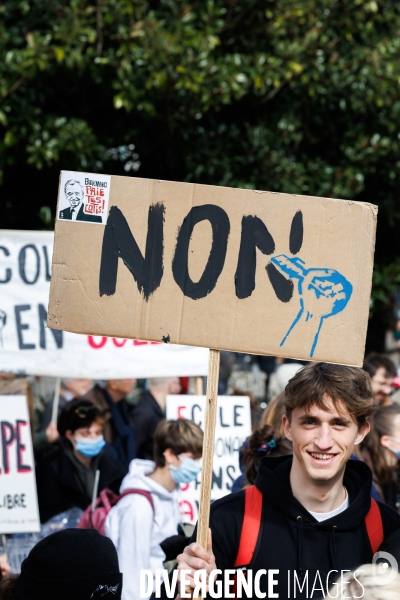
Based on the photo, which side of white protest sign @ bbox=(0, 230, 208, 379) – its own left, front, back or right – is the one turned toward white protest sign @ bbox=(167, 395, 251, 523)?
left

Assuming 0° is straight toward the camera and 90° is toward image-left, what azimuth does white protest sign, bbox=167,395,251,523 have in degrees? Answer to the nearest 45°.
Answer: approximately 0°

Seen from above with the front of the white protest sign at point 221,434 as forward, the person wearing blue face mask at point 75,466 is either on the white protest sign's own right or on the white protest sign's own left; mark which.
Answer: on the white protest sign's own right

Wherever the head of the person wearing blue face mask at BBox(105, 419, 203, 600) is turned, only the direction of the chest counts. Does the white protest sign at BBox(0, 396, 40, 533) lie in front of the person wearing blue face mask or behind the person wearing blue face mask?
behind
